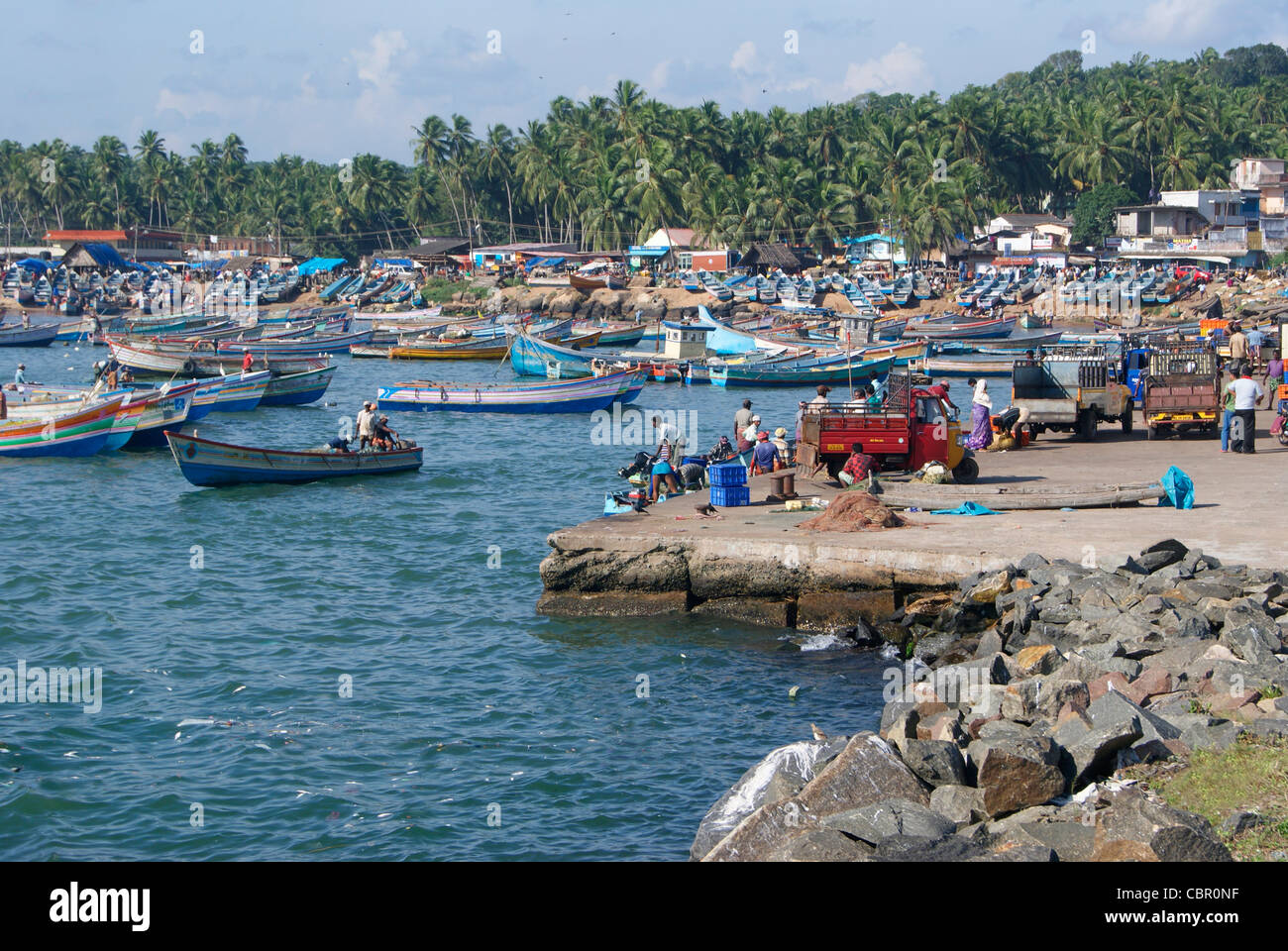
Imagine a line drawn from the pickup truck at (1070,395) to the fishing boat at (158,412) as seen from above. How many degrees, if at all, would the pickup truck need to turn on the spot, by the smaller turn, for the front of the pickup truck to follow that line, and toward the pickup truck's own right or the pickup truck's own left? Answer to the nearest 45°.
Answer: approximately 135° to the pickup truck's own left

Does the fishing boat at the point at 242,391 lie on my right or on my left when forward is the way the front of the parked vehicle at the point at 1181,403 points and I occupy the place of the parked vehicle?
on my left

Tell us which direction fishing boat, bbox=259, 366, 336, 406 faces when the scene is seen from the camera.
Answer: facing to the right of the viewer

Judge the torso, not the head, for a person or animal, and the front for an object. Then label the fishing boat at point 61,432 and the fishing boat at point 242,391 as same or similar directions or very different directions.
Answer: same or similar directions

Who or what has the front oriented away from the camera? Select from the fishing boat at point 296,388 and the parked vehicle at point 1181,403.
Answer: the parked vehicle

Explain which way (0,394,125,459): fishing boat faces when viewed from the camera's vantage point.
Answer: facing to the right of the viewer

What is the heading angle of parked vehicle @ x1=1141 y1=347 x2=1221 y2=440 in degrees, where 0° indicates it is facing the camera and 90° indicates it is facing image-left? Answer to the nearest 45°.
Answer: approximately 180°

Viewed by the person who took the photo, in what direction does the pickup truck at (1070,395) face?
facing away from the viewer and to the right of the viewer

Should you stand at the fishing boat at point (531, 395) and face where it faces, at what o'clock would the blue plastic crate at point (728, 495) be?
The blue plastic crate is roughly at 3 o'clock from the fishing boat.

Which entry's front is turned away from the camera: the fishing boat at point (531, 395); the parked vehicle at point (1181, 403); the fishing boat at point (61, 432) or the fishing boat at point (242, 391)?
the parked vehicle

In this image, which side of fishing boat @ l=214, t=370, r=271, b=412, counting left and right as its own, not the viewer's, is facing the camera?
right

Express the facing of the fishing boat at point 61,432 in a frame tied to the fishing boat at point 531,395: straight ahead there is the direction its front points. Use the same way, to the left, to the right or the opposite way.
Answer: the same way

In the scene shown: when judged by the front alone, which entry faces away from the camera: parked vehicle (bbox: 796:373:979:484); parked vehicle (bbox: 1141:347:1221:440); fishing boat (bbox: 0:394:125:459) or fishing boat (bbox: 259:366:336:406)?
parked vehicle (bbox: 1141:347:1221:440)

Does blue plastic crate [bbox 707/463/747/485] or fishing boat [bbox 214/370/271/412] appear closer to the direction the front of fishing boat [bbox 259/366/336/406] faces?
the blue plastic crate
